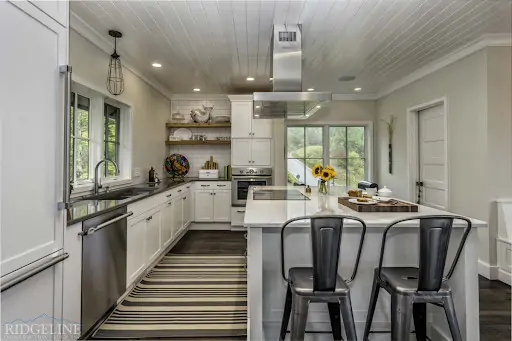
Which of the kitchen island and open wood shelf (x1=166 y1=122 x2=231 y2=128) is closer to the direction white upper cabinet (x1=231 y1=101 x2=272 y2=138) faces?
the kitchen island

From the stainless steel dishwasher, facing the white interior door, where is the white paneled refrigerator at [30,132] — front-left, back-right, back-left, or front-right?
back-right

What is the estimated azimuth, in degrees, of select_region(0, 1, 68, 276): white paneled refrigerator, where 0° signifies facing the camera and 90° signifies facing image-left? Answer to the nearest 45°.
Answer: approximately 315°

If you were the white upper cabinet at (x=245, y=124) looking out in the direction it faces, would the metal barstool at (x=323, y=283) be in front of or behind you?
in front

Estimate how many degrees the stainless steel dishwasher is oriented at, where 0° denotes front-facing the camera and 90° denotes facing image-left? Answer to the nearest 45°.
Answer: approximately 315°

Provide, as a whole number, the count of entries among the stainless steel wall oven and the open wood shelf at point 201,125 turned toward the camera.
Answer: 2

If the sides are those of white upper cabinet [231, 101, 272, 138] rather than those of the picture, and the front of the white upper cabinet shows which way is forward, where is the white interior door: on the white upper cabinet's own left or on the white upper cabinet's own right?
on the white upper cabinet's own left

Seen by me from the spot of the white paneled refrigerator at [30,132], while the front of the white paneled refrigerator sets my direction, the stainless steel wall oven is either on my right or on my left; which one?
on my left

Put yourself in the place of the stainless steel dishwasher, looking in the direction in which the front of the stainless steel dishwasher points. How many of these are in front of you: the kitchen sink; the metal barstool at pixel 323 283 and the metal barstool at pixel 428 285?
2

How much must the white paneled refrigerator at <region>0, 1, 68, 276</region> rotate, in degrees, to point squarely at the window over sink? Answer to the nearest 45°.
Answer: approximately 135° to its left
